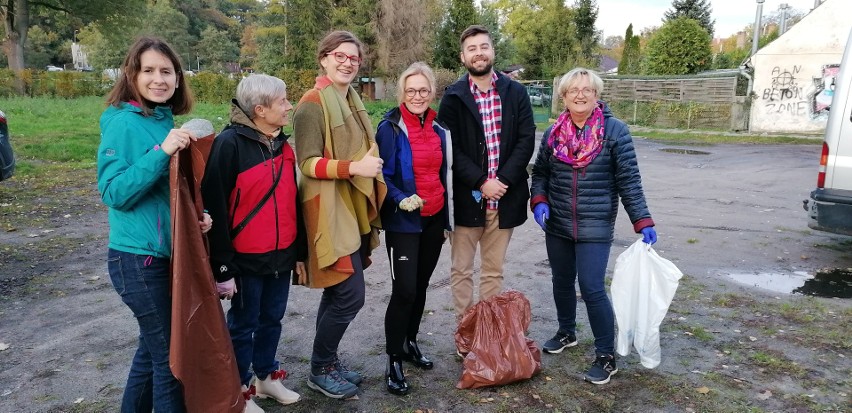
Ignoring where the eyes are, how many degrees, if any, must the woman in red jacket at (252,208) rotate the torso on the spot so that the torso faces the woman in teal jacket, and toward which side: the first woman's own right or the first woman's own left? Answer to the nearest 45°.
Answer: approximately 90° to the first woman's own right

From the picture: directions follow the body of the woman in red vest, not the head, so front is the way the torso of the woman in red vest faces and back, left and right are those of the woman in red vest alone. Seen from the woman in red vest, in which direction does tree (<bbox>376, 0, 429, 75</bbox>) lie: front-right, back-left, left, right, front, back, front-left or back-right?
back-left

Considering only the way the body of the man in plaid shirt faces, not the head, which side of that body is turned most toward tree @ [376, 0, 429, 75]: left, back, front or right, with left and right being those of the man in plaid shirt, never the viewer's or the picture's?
back

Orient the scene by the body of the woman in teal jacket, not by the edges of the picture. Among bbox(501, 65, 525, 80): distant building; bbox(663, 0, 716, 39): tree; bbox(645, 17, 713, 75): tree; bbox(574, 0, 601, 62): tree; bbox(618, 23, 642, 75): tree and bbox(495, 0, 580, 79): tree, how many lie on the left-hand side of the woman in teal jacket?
6

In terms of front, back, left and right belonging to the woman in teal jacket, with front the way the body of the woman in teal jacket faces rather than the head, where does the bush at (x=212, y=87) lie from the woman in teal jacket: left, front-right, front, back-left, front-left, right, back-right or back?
back-left

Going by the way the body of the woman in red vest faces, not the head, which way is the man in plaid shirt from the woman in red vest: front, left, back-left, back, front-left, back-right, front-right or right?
left

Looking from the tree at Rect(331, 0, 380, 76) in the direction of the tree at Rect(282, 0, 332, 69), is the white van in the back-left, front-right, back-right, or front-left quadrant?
back-left

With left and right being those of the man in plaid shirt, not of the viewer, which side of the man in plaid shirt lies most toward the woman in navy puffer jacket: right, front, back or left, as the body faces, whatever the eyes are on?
left

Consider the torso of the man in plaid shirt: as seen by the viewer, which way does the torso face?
toward the camera

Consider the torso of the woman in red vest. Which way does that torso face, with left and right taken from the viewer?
facing the viewer and to the right of the viewer

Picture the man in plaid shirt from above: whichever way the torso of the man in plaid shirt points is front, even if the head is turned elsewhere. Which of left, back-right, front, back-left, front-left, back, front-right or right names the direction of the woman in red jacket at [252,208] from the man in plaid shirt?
front-right
